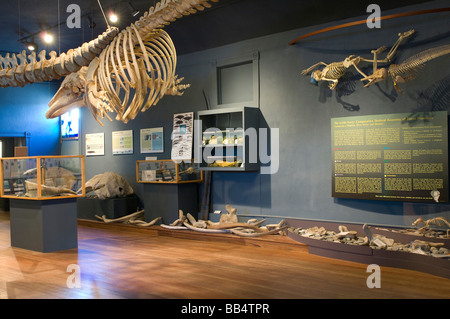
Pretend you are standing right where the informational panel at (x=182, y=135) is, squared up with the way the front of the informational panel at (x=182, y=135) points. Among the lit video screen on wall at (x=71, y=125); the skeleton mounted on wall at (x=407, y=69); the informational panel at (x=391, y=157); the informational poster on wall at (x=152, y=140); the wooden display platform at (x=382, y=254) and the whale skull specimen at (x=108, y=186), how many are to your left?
3

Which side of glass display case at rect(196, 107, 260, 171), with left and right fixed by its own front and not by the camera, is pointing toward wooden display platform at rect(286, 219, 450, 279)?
left

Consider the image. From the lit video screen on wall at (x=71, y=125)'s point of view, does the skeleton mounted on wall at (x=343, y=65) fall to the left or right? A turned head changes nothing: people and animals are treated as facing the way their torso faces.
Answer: on its left

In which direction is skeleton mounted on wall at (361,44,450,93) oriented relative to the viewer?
to the viewer's left

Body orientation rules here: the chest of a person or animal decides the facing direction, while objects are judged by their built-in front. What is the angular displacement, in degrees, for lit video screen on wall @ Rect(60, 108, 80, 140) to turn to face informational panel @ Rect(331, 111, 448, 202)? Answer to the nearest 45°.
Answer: approximately 90° to its left

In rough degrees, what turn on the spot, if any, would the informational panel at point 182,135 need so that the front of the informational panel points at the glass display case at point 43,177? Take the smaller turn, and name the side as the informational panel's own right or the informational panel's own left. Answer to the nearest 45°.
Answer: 0° — it already faces it

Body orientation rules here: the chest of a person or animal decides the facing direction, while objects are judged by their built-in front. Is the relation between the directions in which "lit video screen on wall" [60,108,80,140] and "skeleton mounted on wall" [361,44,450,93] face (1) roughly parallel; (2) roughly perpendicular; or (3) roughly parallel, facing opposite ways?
roughly perpendicular

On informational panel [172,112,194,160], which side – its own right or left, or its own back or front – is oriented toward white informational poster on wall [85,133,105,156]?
right

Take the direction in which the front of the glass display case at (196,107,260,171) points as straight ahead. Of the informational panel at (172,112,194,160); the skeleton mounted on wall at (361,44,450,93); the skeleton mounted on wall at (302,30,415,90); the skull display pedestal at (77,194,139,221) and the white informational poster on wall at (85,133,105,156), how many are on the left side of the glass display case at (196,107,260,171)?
2

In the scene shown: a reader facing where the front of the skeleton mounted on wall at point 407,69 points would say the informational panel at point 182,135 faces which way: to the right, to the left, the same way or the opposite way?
to the left

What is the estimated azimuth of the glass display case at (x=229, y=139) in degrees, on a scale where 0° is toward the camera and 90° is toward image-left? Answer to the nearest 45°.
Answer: approximately 45°
